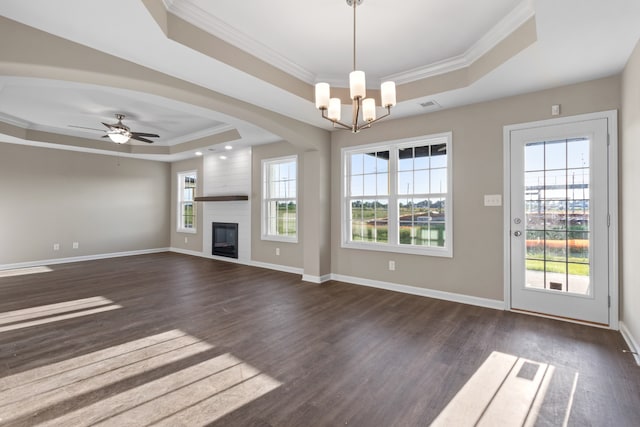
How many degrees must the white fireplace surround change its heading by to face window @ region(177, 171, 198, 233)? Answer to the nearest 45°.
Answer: approximately 90° to its right

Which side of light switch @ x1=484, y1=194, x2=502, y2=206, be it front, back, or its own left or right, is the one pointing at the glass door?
left

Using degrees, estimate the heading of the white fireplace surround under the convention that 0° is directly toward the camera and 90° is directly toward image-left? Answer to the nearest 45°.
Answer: approximately 45°

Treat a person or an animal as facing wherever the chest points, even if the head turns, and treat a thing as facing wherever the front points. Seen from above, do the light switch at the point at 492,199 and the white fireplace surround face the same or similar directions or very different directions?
same or similar directions

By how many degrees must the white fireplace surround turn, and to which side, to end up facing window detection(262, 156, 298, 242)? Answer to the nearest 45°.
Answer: approximately 90° to its left

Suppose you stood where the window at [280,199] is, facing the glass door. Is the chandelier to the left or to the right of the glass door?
right

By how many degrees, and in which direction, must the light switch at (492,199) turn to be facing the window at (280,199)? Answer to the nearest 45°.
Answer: approximately 90° to its right

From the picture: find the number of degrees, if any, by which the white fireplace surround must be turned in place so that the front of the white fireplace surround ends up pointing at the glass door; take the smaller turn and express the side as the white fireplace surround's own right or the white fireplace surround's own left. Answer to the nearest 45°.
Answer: approximately 90° to the white fireplace surround's own left

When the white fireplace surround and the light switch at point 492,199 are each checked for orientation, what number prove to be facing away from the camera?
0

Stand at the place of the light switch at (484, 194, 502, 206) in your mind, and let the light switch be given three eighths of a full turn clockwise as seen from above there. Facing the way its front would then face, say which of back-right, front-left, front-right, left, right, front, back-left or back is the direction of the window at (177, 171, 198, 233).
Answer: front-left

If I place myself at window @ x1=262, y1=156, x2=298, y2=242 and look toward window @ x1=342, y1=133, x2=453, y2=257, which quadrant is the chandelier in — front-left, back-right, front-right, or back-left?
front-right

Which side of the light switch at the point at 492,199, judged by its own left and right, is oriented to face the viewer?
front

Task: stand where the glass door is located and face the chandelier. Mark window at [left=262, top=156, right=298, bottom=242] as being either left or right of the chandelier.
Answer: right

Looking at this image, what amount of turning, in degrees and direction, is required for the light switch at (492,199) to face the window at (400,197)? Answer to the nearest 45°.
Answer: approximately 90° to its right

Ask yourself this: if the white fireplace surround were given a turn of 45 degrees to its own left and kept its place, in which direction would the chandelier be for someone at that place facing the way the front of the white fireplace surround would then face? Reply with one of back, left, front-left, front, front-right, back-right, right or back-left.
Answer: front

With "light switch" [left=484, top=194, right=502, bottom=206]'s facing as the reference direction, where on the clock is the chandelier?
The chandelier is roughly at 1 o'clock from the light switch.
